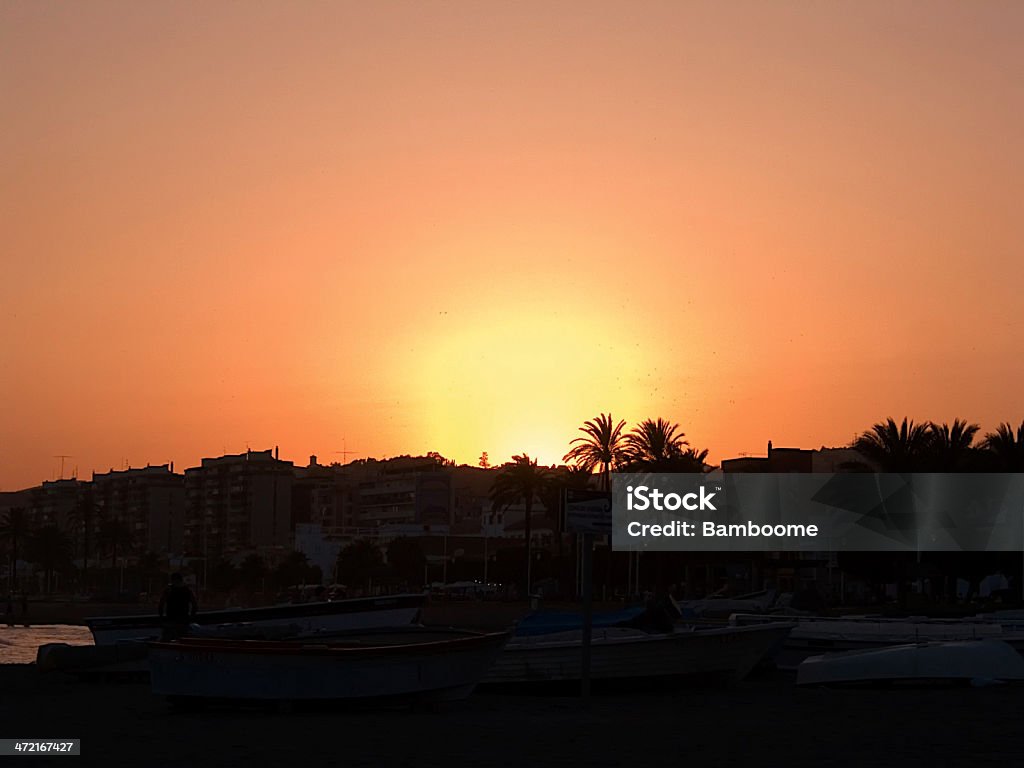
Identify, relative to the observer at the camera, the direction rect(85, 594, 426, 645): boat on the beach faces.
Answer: facing to the right of the viewer

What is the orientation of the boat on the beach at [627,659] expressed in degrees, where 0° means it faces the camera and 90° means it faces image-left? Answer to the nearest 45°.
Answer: approximately 270°

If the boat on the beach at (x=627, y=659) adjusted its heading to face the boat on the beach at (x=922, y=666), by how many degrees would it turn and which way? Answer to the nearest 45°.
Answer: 0° — it already faces it

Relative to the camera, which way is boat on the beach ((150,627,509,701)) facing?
to the viewer's right

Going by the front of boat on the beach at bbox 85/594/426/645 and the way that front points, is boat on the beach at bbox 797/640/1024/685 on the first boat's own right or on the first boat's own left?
on the first boat's own right

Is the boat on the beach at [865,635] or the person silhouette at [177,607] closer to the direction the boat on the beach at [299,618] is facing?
the boat on the beach

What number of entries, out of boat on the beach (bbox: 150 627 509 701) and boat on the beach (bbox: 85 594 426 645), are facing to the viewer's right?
2

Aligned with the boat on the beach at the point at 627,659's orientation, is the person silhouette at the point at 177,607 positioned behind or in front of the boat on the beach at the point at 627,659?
behind

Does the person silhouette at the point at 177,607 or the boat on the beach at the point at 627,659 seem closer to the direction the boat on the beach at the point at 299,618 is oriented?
the boat on the beach

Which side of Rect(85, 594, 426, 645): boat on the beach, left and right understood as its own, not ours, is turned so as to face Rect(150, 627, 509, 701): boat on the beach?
right

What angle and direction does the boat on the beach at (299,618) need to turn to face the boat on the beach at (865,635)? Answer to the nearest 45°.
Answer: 0° — it already faces it

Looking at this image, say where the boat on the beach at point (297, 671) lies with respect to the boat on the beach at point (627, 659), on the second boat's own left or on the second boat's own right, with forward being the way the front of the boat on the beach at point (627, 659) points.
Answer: on the second boat's own right
